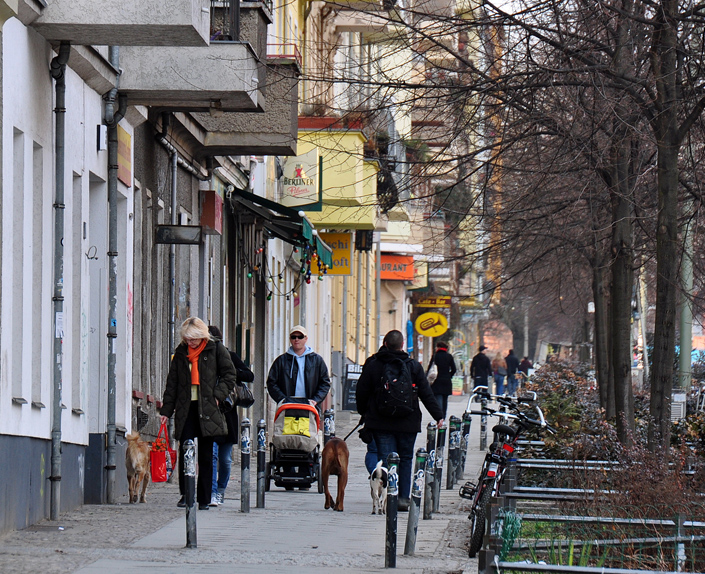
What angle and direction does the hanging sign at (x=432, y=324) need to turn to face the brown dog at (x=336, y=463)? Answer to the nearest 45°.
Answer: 0° — it already faces it

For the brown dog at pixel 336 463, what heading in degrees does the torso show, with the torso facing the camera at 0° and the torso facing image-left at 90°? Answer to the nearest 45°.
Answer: approximately 180°

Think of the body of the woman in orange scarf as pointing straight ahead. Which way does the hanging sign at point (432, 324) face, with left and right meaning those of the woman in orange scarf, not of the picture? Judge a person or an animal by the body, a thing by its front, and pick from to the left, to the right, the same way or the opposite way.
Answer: the same way

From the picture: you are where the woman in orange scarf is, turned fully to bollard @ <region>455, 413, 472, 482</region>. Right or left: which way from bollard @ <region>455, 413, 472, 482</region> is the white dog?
right

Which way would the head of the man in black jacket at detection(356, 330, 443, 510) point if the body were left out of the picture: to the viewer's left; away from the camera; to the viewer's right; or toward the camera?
away from the camera

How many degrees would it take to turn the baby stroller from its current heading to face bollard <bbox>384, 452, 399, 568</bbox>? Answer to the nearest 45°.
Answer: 0° — it already faces it

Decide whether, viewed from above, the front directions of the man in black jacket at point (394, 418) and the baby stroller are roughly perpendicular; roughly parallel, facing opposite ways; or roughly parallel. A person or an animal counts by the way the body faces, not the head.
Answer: roughly parallel, facing opposite ways

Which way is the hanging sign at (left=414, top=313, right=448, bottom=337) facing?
toward the camera

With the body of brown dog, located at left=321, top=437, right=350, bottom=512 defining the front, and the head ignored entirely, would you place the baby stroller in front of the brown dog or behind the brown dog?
in front

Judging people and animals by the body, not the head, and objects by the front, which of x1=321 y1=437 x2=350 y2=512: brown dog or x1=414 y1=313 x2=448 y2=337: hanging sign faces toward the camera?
the hanging sign

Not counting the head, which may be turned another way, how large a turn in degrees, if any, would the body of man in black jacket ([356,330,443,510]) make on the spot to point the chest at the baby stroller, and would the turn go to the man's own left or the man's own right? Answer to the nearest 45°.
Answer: approximately 45° to the man's own left

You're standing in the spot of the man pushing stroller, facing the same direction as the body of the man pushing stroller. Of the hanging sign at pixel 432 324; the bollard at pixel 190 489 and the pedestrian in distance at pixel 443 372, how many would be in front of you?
1

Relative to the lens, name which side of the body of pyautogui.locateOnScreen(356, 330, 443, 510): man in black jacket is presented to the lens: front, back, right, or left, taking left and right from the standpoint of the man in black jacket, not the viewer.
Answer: back

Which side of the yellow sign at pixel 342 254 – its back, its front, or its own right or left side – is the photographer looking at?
front

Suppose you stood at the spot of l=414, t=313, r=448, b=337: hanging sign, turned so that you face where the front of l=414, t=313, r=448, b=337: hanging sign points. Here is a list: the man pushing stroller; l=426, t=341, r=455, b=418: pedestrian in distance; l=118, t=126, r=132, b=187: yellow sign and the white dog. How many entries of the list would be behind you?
0
